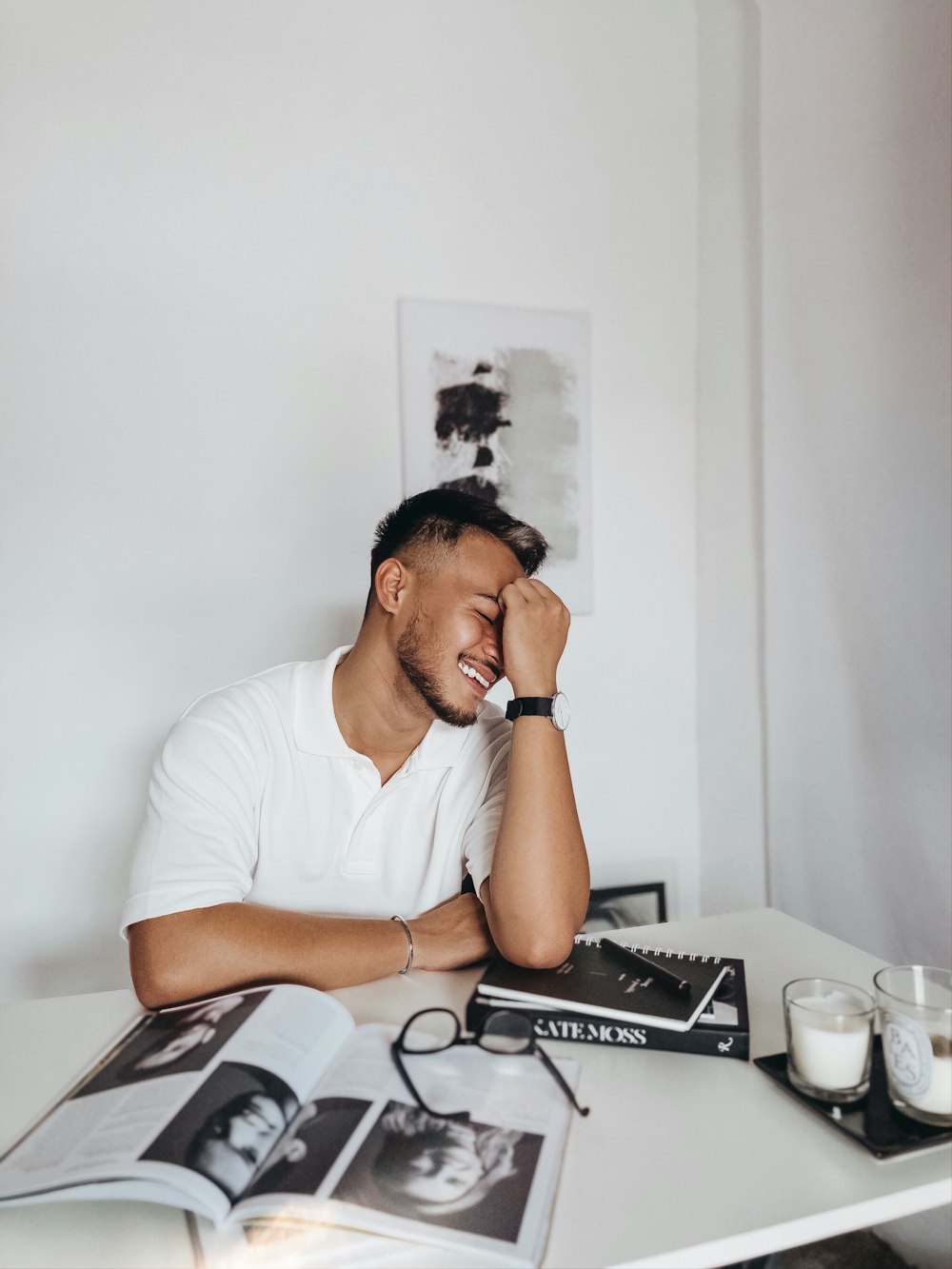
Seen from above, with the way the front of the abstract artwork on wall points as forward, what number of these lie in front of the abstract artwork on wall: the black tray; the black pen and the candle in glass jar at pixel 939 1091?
3

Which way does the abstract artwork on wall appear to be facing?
toward the camera

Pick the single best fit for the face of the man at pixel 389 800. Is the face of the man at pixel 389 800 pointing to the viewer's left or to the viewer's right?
to the viewer's right

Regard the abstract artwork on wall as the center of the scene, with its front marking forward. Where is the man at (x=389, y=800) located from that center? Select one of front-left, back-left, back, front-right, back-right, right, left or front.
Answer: front

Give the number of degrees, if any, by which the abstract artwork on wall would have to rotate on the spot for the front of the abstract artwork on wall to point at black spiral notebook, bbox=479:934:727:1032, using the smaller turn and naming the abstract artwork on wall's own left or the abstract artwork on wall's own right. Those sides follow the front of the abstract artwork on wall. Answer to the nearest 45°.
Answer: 0° — it already faces it

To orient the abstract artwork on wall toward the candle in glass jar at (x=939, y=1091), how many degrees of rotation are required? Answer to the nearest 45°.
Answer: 0° — it already faces it

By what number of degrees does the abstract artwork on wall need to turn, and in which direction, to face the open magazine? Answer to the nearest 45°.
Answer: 0° — it already faces it

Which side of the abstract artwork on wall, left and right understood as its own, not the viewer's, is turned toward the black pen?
front

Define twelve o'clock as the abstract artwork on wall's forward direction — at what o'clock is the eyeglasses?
The eyeglasses is roughly at 12 o'clock from the abstract artwork on wall.

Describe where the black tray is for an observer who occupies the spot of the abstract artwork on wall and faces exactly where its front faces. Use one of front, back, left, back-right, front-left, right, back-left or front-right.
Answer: front

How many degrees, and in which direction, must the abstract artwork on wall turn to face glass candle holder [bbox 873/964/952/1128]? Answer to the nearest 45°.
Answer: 0° — it already faces it
